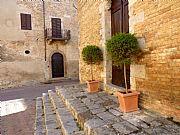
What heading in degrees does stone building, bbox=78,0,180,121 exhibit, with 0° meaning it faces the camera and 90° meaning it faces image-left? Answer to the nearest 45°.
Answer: approximately 45°

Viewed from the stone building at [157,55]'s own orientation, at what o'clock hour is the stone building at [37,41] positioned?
the stone building at [37,41] is roughly at 3 o'clock from the stone building at [157,55].

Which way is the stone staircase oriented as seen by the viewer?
to the viewer's left

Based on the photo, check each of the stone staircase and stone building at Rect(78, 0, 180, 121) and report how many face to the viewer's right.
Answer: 0

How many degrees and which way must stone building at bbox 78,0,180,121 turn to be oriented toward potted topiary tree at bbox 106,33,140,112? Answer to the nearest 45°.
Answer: approximately 45° to its right
